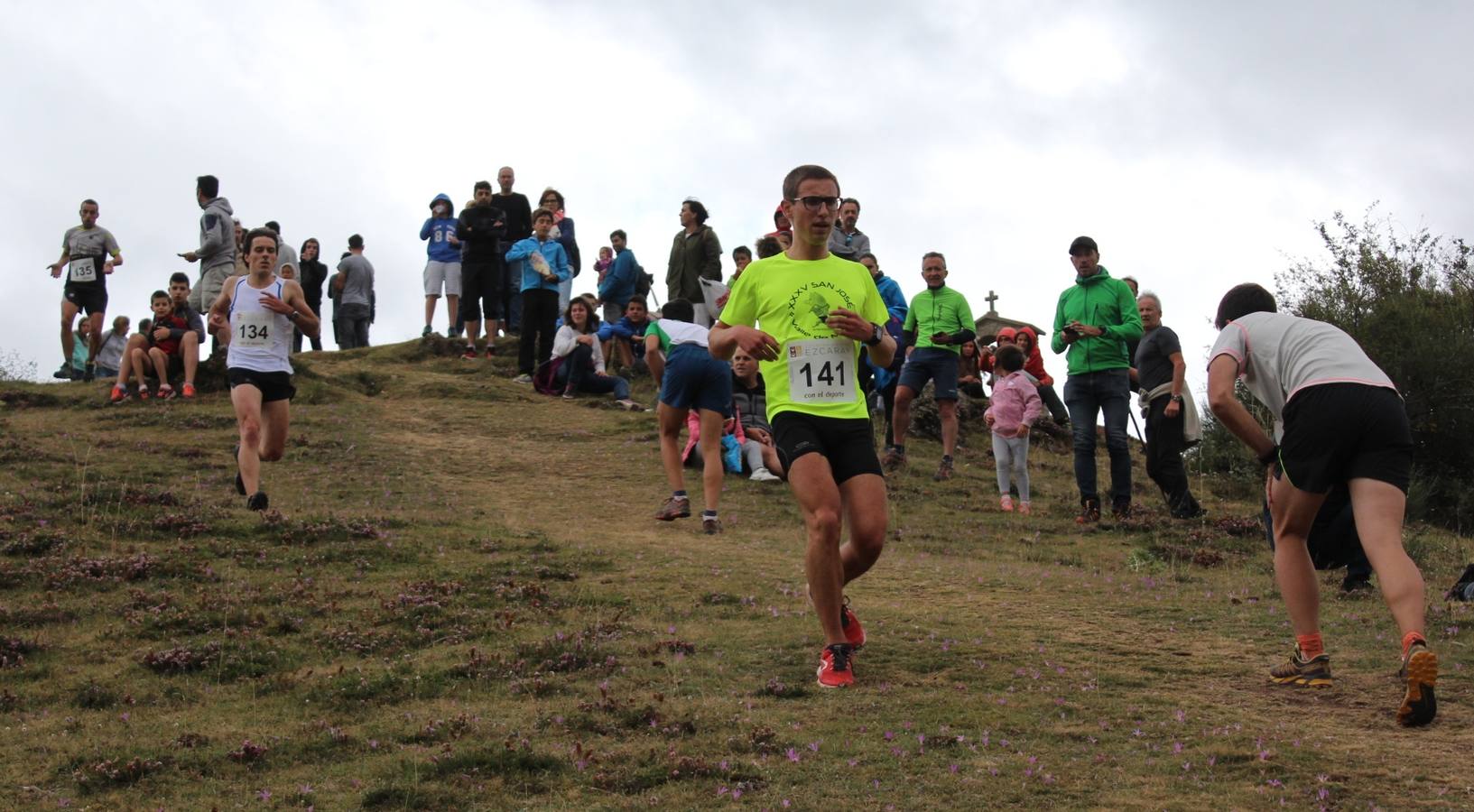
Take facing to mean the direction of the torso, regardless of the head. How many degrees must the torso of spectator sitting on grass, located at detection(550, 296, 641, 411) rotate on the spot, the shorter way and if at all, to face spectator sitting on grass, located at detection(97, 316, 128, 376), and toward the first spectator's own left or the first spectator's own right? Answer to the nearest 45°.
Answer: approximately 135° to the first spectator's own right

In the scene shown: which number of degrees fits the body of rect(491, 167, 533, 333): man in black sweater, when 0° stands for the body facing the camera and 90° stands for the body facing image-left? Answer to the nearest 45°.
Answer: approximately 0°

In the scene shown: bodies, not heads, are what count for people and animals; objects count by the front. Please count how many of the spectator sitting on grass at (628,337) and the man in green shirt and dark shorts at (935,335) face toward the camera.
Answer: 2

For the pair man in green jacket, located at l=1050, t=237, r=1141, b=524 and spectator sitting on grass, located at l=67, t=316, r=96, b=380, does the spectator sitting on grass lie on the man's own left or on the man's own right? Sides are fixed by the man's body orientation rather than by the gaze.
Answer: on the man's own right

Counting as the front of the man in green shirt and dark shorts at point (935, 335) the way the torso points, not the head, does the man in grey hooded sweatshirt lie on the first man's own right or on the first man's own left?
on the first man's own right

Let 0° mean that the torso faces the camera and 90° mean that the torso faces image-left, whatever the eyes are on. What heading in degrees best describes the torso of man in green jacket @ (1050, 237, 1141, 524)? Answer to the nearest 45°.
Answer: approximately 45°

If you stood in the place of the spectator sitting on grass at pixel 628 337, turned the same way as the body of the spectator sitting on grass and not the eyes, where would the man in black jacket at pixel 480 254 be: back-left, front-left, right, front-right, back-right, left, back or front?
right

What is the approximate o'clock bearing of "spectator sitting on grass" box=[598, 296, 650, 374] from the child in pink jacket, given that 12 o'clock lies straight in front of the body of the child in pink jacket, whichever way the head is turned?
The spectator sitting on grass is roughly at 5 o'clock from the child in pink jacket.
